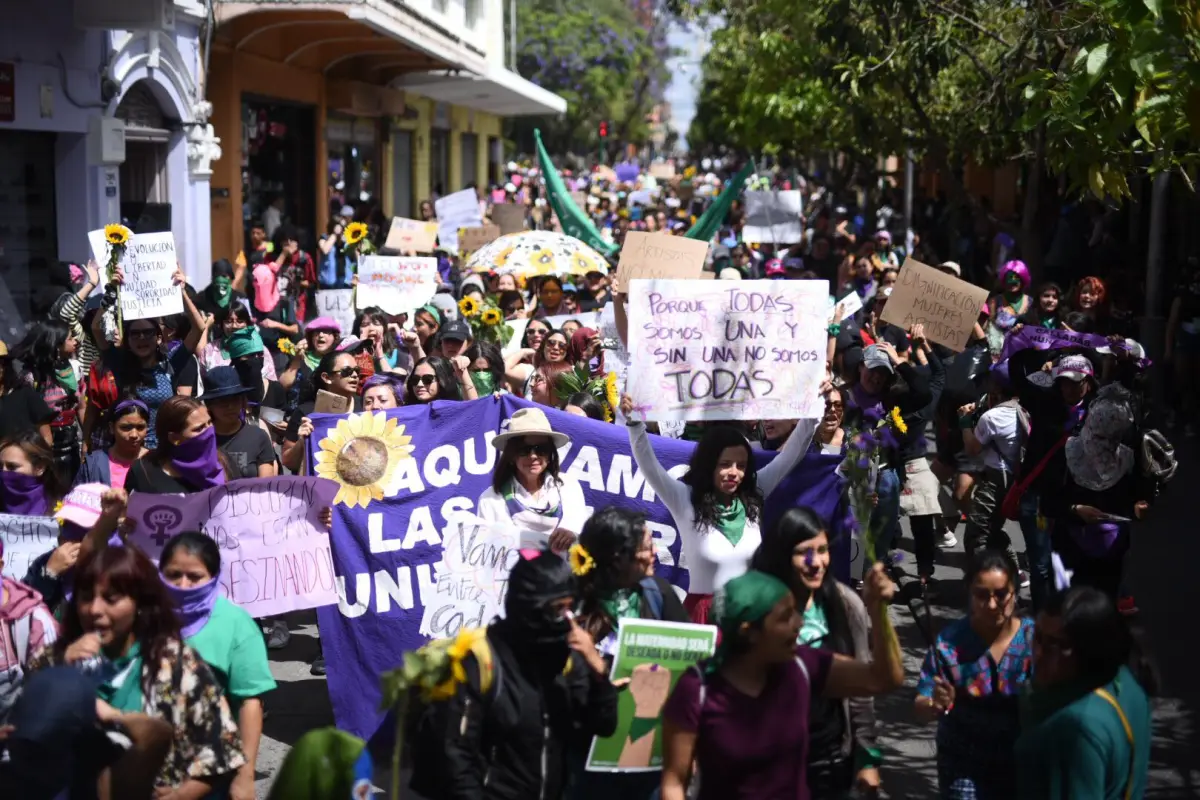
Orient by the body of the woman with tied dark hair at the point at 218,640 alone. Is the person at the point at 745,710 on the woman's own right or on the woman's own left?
on the woman's own left

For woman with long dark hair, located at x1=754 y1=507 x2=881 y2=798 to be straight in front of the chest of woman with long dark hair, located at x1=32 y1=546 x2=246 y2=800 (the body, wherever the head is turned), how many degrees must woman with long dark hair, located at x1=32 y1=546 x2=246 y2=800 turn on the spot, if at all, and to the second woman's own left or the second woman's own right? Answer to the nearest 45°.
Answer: approximately 135° to the second woman's own left

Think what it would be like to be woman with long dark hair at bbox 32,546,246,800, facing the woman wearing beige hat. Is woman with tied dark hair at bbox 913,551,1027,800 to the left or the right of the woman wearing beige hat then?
right

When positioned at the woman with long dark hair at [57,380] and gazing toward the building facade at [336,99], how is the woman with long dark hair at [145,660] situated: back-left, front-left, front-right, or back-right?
back-right

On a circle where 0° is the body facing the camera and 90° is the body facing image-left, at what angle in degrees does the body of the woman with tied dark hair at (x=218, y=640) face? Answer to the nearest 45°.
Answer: approximately 45°
